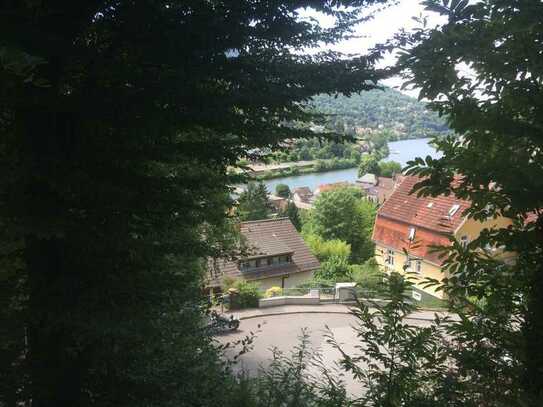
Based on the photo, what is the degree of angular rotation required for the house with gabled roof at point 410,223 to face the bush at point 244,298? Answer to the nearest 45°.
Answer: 0° — it already faces it

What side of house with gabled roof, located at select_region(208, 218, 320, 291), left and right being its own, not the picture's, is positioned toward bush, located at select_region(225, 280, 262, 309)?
front

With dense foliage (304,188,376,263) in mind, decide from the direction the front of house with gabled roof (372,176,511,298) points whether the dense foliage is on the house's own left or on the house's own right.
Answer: on the house's own right

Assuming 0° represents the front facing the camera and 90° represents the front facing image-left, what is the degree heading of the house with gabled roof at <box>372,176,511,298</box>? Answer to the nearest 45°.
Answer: approximately 45°

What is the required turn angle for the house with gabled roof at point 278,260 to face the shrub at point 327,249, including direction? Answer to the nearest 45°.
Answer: approximately 135° to its left

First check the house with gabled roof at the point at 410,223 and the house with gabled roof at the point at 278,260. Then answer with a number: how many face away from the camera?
0
